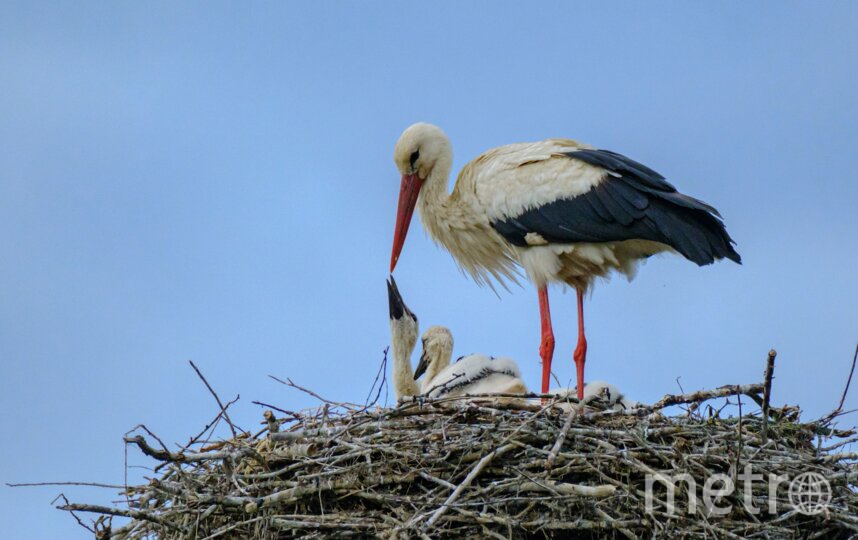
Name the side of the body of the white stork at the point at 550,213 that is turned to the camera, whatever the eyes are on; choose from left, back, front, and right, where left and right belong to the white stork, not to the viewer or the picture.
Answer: left

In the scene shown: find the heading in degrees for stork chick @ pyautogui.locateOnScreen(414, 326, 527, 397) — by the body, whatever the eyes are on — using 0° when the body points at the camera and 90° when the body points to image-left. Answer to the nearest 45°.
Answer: approximately 90°

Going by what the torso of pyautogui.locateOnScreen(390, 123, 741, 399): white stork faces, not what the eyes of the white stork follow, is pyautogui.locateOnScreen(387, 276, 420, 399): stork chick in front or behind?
in front

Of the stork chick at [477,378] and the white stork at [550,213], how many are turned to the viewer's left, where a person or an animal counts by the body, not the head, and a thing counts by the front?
2
